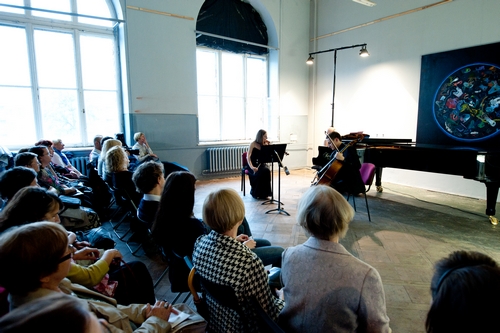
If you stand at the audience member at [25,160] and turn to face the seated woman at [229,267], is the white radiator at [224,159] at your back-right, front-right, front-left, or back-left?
back-left

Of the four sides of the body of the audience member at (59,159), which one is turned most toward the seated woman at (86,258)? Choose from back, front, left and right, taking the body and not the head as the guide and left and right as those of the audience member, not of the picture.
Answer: right

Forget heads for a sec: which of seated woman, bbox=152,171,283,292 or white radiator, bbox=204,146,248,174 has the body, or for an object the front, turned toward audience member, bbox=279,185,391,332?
the white radiator

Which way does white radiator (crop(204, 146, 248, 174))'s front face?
toward the camera

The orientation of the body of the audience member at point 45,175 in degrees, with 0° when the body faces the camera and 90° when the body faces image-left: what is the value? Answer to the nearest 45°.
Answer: approximately 270°

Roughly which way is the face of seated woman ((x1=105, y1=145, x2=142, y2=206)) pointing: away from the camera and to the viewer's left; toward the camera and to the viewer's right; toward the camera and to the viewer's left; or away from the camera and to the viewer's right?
away from the camera and to the viewer's right

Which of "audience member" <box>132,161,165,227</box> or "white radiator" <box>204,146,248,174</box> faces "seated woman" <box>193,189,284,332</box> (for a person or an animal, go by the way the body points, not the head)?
the white radiator

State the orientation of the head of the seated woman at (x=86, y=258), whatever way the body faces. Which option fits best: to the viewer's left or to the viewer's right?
to the viewer's right

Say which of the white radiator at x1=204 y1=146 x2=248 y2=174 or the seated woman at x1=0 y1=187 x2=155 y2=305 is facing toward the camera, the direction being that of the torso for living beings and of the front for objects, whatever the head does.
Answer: the white radiator

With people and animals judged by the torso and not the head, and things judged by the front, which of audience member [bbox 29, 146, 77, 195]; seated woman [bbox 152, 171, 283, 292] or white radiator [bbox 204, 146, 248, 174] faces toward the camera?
the white radiator

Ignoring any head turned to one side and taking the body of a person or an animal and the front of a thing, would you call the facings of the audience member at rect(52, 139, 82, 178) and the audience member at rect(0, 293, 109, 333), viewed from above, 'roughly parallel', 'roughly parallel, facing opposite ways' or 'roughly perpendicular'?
roughly parallel

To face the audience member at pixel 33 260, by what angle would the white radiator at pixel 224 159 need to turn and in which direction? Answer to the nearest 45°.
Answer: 0° — it already faces them

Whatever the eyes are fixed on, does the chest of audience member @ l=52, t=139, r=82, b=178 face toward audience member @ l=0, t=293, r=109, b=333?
no

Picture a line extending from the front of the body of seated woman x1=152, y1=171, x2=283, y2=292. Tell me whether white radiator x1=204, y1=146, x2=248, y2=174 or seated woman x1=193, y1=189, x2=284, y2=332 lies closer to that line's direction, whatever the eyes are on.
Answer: the white radiator

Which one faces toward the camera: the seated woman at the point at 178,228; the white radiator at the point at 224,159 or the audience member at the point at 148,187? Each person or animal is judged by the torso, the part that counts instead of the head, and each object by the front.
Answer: the white radiator

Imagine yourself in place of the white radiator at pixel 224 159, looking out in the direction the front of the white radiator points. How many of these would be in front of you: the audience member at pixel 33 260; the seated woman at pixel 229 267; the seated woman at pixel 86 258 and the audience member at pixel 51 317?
4

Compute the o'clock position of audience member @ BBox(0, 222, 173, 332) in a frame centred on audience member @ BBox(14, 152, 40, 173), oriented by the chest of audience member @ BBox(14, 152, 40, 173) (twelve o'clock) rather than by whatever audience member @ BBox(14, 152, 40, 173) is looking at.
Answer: audience member @ BBox(0, 222, 173, 332) is roughly at 3 o'clock from audience member @ BBox(14, 152, 40, 173).

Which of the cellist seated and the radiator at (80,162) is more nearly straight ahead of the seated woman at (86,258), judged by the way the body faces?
the cellist seated
